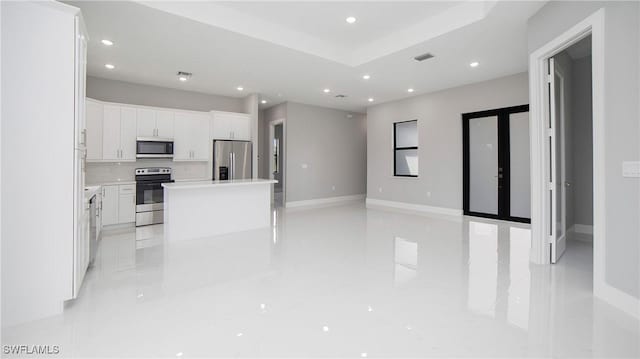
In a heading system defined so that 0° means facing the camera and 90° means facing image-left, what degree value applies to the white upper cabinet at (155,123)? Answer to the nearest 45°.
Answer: approximately 0°

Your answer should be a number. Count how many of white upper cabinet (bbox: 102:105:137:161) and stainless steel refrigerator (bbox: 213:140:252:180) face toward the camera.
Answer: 2

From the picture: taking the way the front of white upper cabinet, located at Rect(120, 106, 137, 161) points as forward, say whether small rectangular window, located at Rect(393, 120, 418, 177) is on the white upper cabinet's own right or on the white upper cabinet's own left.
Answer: on the white upper cabinet's own left

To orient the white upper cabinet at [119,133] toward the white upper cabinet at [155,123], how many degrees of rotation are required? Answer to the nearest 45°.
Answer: approximately 90° to its left

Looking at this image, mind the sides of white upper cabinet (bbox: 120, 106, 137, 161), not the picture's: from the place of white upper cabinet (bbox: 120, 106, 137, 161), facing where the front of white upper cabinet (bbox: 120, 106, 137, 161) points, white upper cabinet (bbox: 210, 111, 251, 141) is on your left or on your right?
on your left
